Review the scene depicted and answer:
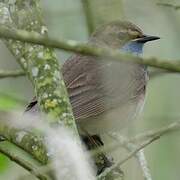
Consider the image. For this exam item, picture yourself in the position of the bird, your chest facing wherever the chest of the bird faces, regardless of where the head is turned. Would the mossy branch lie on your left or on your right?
on your right

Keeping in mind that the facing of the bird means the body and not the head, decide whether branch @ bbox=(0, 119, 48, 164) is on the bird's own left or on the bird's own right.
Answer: on the bird's own right

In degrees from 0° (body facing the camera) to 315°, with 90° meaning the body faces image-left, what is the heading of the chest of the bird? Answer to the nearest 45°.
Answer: approximately 270°
